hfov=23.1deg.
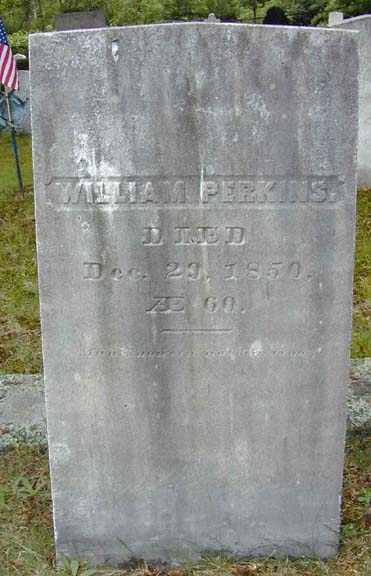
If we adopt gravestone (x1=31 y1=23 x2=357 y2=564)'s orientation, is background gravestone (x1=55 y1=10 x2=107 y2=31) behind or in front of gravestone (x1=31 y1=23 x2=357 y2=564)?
behind

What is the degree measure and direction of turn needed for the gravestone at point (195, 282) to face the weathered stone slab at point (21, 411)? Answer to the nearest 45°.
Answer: approximately 135° to its right

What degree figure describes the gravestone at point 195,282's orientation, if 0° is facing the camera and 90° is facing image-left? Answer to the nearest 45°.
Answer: approximately 0°

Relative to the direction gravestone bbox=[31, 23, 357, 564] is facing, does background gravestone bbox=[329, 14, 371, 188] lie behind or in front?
behind

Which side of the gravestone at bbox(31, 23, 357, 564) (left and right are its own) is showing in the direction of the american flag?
back

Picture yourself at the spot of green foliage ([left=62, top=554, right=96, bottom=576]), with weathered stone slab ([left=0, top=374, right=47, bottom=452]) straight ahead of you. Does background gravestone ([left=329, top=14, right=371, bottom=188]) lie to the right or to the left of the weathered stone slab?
right
